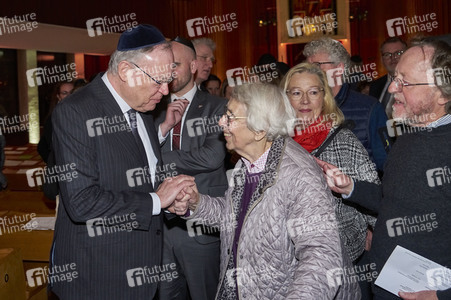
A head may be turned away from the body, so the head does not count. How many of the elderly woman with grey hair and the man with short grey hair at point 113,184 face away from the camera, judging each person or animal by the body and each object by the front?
0

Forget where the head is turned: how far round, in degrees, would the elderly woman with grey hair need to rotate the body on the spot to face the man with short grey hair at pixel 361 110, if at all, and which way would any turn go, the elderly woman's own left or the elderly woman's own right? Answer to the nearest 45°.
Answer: approximately 180°

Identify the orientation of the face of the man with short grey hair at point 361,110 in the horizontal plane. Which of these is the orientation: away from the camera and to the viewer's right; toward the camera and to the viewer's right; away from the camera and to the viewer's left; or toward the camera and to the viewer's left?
toward the camera and to the viewer's left

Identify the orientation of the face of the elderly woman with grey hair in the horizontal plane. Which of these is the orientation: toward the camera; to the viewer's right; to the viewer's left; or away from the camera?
to the viewer's left

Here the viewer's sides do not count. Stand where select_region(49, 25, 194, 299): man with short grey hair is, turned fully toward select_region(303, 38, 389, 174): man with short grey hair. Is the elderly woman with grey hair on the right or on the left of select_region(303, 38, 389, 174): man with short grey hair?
right

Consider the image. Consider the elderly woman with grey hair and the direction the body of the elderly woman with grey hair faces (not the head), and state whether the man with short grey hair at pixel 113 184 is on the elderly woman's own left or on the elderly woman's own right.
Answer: on the elderly woman's own right

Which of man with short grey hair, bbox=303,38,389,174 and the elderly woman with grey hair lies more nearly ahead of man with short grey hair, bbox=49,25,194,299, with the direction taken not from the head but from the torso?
the elderly woman with grey hair

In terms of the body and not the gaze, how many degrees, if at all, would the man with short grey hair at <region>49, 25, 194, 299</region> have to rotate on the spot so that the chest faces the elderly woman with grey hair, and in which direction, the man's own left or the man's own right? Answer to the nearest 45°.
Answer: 0° — they already face them

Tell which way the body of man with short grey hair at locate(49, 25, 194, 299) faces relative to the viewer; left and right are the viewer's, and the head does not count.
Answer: facing the viewer and to the right of the viewer
